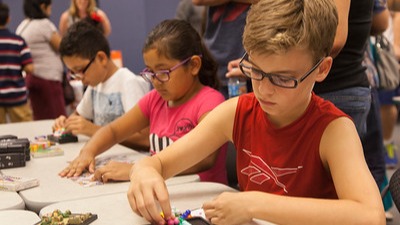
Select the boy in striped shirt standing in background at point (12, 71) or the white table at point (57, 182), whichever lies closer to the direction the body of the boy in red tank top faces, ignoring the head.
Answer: the white table

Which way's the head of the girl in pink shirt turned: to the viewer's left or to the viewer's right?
to the viewer's left

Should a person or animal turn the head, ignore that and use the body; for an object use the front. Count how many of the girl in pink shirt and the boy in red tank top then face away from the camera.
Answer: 0

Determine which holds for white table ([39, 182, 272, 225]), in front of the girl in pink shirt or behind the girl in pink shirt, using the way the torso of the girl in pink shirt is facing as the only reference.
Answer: in front

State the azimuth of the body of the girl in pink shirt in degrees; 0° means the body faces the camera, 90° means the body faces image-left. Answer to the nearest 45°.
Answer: approximately 45°

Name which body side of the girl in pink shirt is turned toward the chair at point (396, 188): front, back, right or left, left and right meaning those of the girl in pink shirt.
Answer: left
